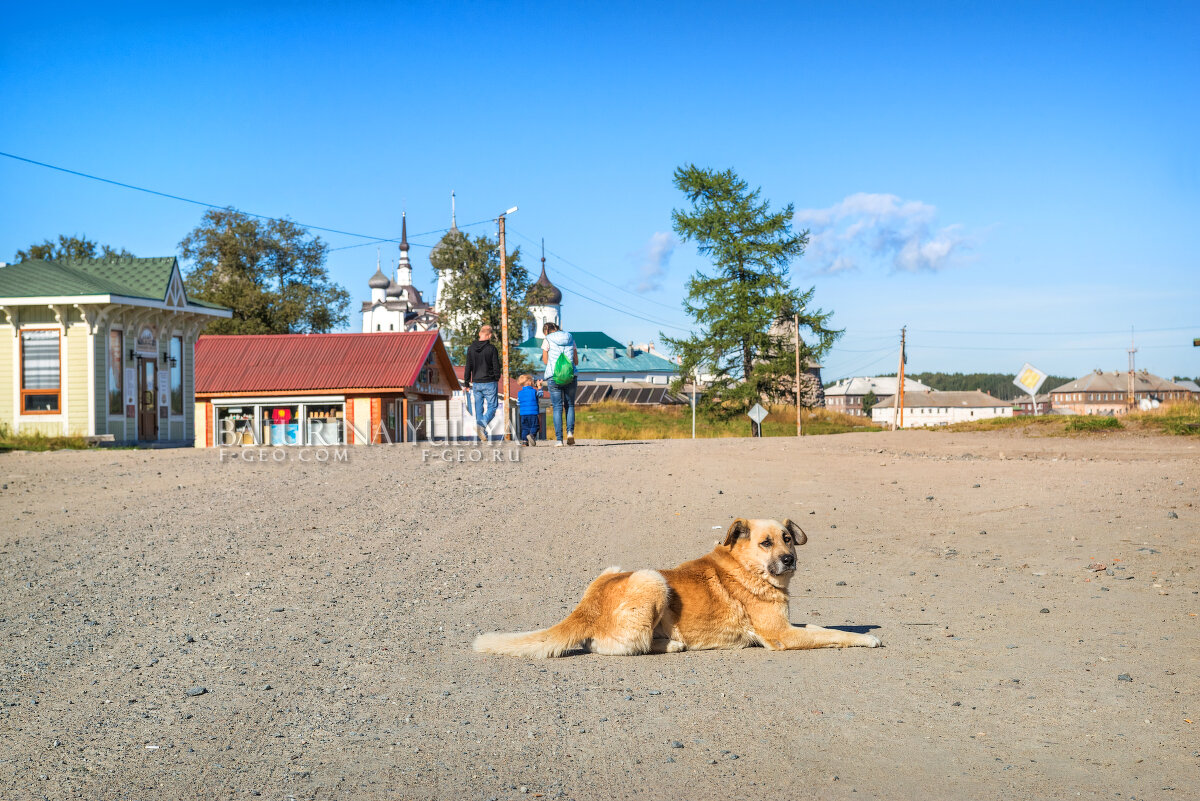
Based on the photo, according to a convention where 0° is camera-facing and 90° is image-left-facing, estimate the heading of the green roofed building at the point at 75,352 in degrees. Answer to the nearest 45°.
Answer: approximately 315°

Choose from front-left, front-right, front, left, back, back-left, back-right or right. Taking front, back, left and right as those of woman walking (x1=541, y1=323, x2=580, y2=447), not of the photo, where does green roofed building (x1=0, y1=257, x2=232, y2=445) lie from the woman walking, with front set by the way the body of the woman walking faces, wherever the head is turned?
front-left

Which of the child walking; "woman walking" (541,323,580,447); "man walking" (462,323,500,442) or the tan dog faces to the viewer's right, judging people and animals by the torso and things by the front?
the tan dog

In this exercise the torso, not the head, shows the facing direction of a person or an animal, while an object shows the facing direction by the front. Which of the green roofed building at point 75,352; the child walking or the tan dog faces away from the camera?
the child walking

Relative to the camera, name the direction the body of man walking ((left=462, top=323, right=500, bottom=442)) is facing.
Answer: away from the camera

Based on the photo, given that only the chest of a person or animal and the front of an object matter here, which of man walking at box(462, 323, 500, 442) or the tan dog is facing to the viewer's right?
the tan dog

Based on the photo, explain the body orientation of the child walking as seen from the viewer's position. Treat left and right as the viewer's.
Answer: facing away from the viewer

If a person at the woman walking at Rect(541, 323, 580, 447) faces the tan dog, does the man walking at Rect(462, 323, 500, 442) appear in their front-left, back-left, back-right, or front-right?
back-right

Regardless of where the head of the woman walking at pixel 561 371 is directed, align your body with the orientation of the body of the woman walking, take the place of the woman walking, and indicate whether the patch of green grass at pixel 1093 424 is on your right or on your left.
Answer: on your right

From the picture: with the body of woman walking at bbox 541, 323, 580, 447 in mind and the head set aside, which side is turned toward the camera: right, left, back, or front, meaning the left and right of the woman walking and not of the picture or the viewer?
back

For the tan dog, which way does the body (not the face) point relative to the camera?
to the viewer's right

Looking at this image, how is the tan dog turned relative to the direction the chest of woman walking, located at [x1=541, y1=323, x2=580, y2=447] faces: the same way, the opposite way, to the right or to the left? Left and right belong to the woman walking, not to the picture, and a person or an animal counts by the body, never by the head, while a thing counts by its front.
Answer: to the right
